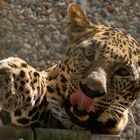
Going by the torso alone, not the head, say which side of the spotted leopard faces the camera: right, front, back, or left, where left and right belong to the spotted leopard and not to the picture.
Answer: front
